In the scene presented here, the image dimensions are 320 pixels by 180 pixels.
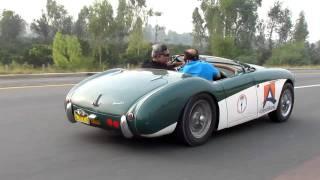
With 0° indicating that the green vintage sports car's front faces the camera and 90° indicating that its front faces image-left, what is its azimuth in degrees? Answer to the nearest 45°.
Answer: approximately 225°
